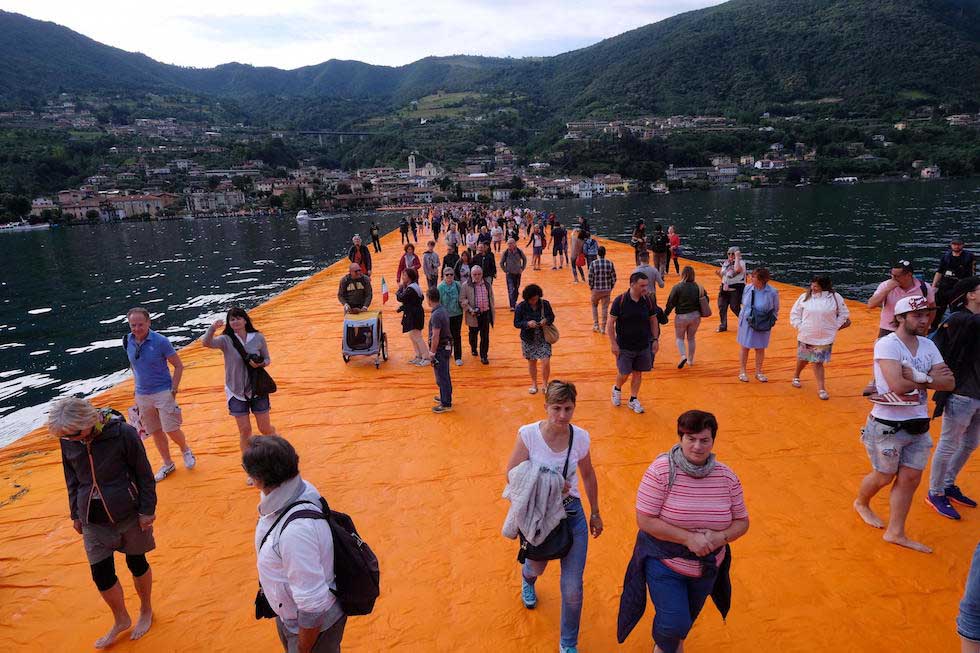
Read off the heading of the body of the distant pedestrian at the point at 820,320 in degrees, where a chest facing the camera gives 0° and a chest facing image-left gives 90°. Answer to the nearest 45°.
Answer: approximately 0°

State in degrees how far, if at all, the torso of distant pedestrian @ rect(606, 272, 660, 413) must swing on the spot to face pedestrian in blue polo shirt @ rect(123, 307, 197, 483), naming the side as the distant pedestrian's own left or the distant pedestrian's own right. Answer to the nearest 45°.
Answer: approximately 45° to the distant pedestrian's own right

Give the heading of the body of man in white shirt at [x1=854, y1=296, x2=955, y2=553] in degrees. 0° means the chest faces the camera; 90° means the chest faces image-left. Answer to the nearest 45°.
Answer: approximately 315°

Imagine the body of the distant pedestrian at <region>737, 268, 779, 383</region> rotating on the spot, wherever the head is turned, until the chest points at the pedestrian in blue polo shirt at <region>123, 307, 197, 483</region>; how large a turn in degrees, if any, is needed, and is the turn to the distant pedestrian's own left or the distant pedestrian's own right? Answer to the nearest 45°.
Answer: approximately 45° to the distant pedestrian's own right

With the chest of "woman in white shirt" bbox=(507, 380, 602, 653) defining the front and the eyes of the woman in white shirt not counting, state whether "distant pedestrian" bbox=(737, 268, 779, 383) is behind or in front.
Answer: behind

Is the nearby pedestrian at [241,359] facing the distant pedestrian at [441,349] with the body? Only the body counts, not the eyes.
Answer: no

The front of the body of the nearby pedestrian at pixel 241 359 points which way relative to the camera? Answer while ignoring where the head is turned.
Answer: toward the camera

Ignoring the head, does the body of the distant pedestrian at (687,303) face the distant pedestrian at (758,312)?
no

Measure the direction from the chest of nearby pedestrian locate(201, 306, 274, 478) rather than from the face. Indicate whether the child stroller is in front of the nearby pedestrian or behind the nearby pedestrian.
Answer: behind
